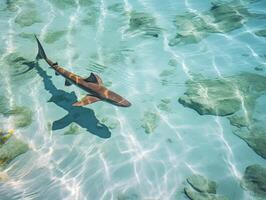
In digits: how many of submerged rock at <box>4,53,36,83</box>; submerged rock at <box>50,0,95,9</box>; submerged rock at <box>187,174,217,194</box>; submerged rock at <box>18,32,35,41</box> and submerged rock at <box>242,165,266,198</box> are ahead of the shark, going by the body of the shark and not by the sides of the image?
2

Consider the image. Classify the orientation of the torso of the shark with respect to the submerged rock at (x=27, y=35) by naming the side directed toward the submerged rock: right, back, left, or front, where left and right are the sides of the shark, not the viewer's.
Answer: back

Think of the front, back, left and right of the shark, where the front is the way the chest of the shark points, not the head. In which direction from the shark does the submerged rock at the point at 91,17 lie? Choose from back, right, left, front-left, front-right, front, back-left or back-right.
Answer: back-left

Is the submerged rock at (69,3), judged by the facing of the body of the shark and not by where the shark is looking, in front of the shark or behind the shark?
behind

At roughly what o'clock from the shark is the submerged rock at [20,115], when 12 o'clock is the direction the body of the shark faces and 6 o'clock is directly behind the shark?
The submerged rock is roughly at 5 o'clock from the shark.

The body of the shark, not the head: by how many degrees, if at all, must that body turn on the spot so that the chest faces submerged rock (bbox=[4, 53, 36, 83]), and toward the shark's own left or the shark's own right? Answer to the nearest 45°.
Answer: approximately 180°

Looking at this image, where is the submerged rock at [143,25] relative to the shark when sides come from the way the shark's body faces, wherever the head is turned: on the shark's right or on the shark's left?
on the shark's left

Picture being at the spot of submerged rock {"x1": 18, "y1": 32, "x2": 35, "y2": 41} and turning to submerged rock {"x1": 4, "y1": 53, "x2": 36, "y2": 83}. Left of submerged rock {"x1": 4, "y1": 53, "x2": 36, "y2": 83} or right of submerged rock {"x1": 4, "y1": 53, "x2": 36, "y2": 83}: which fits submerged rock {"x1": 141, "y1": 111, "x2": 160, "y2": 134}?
left

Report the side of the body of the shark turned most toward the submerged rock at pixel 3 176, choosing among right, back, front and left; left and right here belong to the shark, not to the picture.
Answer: right

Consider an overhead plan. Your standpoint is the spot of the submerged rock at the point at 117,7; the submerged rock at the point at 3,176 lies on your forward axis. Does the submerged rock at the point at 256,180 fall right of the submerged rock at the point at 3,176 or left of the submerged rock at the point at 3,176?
left

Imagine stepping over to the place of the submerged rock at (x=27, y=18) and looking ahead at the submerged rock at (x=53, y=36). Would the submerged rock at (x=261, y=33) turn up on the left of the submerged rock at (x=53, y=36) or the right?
left

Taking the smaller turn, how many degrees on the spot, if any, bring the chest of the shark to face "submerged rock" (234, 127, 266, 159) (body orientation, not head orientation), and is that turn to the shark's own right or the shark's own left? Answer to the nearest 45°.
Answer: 0° — it already faces it

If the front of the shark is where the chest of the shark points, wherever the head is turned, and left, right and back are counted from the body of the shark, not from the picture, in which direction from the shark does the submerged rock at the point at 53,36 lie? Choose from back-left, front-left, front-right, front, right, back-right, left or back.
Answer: back-left

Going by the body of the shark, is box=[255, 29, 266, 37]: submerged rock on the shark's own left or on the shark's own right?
on the shark's own left

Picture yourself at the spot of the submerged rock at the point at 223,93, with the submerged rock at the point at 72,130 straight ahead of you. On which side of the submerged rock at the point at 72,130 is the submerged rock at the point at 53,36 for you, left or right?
right

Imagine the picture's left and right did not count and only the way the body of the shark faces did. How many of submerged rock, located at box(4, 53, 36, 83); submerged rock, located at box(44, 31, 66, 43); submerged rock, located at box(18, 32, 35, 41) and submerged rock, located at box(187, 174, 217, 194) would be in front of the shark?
1

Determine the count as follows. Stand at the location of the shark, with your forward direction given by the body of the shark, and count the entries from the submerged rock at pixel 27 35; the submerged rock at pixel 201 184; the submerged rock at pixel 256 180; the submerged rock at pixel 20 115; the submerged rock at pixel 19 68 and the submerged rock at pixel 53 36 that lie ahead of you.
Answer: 2

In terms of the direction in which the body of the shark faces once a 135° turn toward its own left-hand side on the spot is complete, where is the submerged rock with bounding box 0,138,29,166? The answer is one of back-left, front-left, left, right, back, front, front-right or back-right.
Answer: left

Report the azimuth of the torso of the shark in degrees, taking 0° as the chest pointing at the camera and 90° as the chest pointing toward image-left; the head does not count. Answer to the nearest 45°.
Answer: approximately 315°

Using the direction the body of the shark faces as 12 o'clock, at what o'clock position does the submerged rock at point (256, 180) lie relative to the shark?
The submerged rock is roughly at 12 o'clock from the shark.
